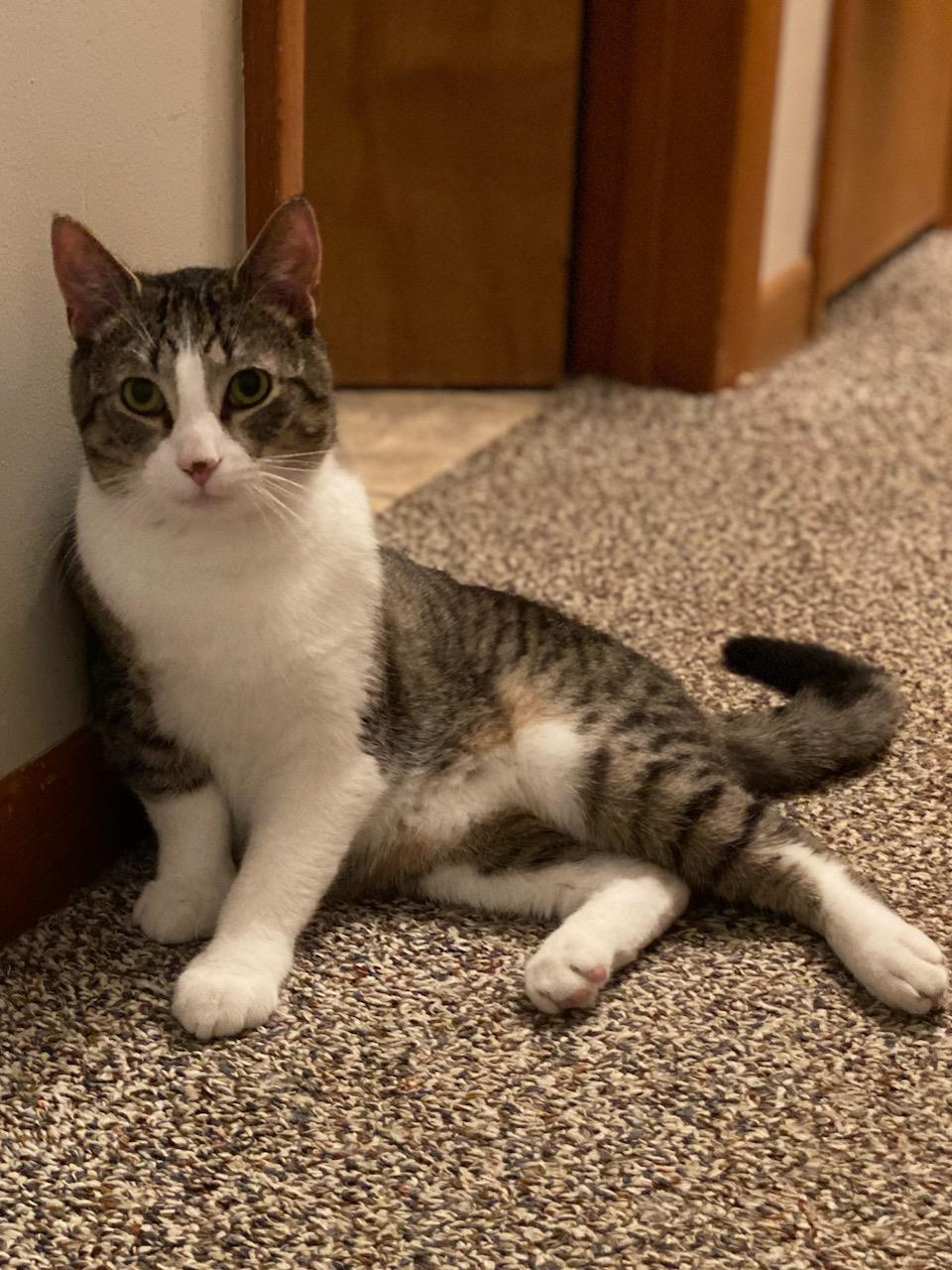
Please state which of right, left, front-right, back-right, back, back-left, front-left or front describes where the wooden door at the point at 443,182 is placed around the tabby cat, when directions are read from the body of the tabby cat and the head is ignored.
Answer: back-right

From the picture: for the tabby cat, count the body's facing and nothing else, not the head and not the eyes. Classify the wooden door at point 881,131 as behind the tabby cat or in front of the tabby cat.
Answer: behind

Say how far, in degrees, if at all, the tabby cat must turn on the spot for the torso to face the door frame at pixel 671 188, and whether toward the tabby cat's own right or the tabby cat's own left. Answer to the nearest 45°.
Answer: approximately 135° to the tabby cat's own right

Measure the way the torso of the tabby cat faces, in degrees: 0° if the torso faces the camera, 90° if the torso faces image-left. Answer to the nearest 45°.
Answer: approximately 45°
